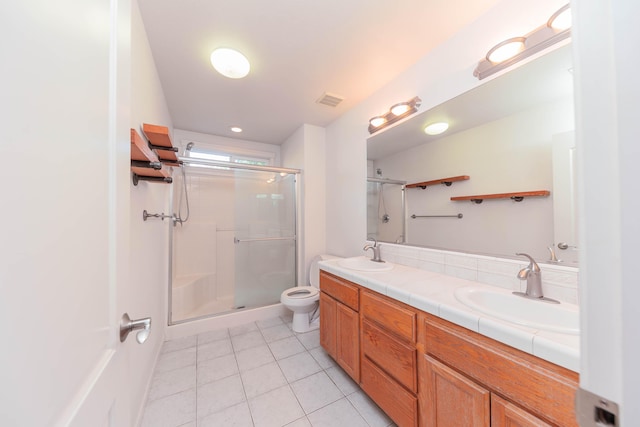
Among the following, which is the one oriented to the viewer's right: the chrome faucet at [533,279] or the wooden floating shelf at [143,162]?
the wooden floating shelf

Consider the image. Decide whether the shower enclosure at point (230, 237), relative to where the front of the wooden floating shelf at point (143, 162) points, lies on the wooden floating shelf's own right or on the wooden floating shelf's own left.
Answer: on the wooden floating shelf's own left

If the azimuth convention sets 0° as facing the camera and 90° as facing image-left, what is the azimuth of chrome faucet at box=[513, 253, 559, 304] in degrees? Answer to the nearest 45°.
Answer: approximately 45°

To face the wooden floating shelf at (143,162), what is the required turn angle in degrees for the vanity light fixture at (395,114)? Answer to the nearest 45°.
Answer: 0° — it already faces it

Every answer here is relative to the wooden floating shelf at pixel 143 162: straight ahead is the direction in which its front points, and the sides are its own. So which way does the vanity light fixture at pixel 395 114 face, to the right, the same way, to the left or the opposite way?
the opposite way

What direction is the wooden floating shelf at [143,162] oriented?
to the viewer's right

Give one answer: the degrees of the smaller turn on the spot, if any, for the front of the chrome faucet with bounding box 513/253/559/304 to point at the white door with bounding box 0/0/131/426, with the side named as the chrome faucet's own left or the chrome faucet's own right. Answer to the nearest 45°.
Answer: approximately 45° to the chrome faucet's own left

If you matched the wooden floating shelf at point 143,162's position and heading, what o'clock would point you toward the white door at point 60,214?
The white door is roughly at 3 o'clock from the wooden floating shelf.

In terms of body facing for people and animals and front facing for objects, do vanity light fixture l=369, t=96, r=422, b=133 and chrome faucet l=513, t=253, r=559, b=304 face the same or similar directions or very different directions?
same or similar directions

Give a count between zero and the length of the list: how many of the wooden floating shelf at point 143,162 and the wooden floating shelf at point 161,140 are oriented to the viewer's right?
2

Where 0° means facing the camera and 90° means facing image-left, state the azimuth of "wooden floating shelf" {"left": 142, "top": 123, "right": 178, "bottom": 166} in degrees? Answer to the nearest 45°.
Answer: approximately 270°

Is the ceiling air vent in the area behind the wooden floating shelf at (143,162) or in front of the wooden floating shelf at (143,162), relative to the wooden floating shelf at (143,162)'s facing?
in front

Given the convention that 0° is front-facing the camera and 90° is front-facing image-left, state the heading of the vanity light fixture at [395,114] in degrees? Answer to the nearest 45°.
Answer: approximately 45°
